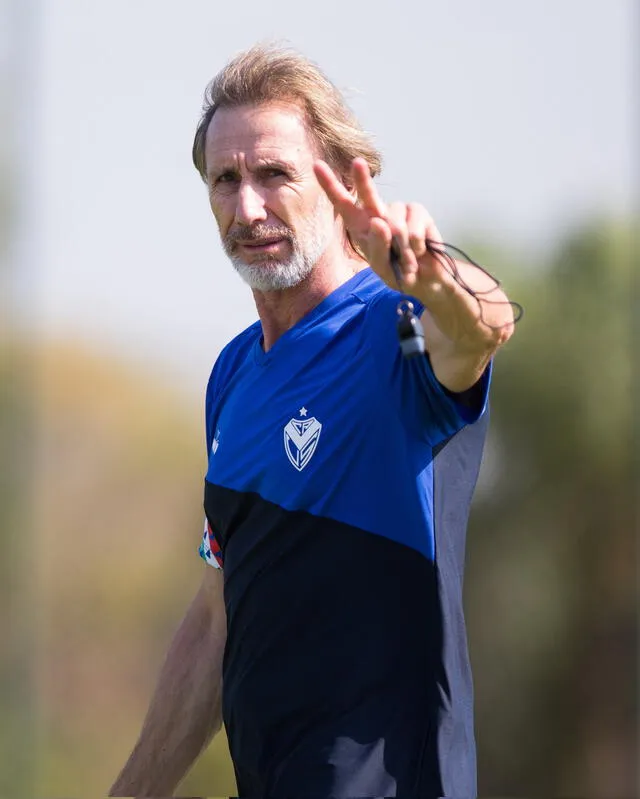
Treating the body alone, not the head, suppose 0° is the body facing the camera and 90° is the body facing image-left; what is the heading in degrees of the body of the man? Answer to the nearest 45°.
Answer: approximately 45°

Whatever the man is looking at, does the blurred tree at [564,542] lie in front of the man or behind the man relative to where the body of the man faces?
behind
